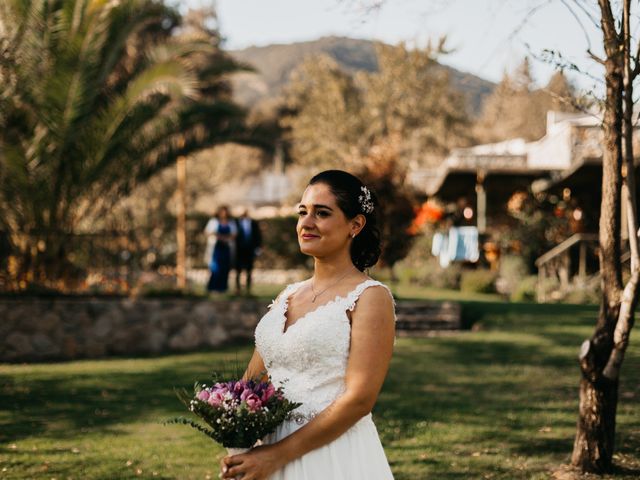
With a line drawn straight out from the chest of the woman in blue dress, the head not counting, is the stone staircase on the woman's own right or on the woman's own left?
on the woman's own left

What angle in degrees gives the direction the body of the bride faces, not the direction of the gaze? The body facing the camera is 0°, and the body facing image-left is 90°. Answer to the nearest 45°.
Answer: approximately 45°

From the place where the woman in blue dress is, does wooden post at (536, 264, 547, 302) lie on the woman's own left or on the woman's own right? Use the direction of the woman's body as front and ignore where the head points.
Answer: on the woman's own left

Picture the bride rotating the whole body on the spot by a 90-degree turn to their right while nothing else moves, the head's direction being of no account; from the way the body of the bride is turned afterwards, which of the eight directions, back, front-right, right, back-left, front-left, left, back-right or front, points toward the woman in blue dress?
front-right

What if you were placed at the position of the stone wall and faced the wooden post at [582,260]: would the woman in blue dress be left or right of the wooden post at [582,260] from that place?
left

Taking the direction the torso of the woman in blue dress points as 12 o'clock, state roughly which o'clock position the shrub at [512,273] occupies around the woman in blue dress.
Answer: The shrub is roughly at 8 o'clock from the woman in blue dress.

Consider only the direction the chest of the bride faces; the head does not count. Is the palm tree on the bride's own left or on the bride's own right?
on the bride's own right

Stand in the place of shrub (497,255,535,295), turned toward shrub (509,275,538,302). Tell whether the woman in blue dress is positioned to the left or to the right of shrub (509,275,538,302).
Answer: right

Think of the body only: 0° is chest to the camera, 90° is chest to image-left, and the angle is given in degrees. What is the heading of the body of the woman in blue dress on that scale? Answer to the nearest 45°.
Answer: approximately 0°

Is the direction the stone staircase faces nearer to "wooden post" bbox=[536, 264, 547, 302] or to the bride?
the bride

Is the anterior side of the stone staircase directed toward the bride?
yes
